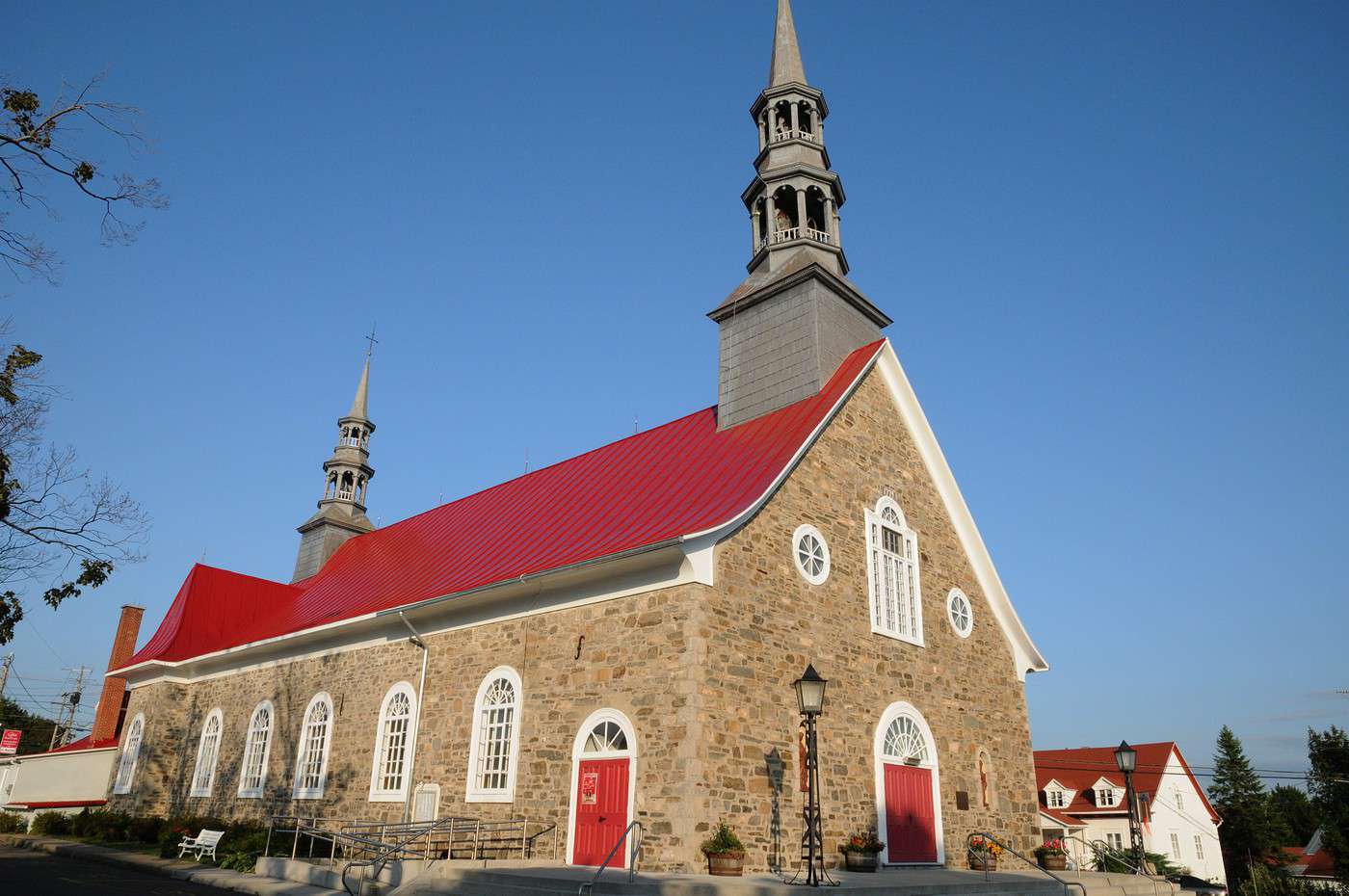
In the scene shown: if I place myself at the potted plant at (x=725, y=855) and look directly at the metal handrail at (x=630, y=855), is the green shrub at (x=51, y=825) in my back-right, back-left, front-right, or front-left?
front-right

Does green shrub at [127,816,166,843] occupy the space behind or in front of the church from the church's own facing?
behind

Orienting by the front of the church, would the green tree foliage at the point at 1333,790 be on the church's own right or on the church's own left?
on the church's own left

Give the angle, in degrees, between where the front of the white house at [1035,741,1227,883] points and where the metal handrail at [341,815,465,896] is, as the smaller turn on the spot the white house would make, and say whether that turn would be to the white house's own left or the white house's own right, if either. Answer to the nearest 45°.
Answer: approximately 45° to the white house's own left

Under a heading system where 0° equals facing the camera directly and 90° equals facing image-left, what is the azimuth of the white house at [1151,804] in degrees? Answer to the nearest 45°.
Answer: approximately 45°

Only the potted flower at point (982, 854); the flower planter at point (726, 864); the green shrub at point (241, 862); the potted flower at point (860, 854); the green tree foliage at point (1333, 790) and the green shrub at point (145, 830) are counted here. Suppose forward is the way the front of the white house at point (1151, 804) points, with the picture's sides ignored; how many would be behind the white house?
1

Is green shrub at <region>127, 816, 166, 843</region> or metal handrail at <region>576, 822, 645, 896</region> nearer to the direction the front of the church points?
the metal handrail

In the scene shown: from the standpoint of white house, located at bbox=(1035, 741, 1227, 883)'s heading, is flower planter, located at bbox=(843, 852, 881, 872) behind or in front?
in front

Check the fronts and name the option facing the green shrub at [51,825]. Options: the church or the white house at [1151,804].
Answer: the white house

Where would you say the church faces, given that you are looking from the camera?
facing the viewer and to the right of the viewer

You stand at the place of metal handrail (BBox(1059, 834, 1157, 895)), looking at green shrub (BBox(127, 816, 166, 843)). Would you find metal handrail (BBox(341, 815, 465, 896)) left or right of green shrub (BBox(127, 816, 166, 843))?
left

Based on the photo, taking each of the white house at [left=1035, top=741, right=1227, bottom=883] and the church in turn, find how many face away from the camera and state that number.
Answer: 0

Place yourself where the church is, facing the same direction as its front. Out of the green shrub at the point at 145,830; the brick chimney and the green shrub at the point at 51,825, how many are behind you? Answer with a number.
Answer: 3
